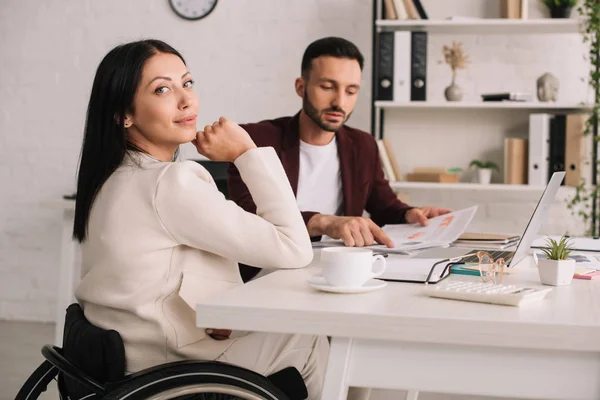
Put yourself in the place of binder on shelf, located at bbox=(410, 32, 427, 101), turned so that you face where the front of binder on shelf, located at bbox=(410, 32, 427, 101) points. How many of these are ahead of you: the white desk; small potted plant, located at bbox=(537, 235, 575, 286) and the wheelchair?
3

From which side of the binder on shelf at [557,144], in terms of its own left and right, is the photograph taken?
front

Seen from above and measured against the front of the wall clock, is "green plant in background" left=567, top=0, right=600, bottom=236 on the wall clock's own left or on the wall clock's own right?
on the wall clock's own left

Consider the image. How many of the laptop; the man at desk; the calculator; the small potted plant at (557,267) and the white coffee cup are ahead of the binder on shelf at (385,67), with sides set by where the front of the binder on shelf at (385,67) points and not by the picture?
5

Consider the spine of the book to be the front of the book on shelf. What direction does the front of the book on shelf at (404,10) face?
toward the camera

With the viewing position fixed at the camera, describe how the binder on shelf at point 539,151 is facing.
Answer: facing the viewer

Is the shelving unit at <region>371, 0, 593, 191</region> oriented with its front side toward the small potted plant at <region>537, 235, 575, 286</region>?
yes

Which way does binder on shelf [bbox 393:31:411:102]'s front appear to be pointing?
toward the camera

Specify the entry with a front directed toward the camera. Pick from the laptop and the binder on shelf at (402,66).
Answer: the binder on shelf

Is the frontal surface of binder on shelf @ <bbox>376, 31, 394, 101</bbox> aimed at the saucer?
yes

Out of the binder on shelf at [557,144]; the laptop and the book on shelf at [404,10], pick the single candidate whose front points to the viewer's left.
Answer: the laptop

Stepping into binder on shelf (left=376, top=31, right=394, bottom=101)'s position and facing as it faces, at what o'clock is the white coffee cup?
The white coffee cup is roughly at 12 o'clock from the binder on shelf.
